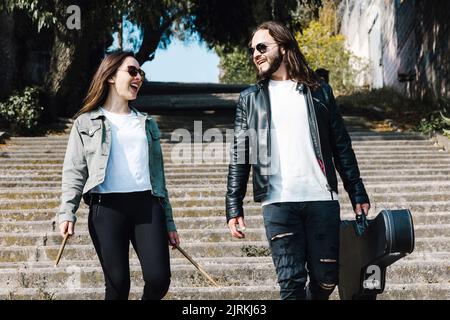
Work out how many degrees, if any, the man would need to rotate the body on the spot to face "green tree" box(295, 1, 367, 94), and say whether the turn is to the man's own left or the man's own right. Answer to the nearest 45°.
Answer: approximately 180°

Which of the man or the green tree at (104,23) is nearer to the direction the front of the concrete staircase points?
the man

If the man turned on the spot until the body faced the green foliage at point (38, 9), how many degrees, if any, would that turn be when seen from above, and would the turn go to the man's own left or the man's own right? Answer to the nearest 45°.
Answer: approximately 135° to the man's own right

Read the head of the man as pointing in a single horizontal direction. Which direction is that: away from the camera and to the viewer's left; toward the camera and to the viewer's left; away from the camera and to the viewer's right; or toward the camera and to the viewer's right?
toward the camera and to the viewer's left

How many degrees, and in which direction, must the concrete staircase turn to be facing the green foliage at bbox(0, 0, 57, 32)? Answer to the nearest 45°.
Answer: approximately 135° to its right

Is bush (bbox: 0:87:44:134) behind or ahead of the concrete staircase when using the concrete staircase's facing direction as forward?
behind

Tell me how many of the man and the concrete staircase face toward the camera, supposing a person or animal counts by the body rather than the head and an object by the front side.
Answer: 2

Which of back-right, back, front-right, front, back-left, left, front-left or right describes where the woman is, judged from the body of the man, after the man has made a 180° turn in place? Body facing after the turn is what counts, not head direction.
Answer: left

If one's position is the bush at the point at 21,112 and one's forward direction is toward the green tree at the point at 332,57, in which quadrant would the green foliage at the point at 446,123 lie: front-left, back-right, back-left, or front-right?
front-right

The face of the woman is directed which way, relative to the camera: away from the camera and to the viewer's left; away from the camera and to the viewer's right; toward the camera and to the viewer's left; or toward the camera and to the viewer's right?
toward the camera and to the viewer's right

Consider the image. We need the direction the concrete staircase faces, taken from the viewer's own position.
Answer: facing the viewer

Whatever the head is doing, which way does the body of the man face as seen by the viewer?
toward the camera

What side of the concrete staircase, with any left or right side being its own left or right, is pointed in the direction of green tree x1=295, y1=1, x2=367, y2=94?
back
